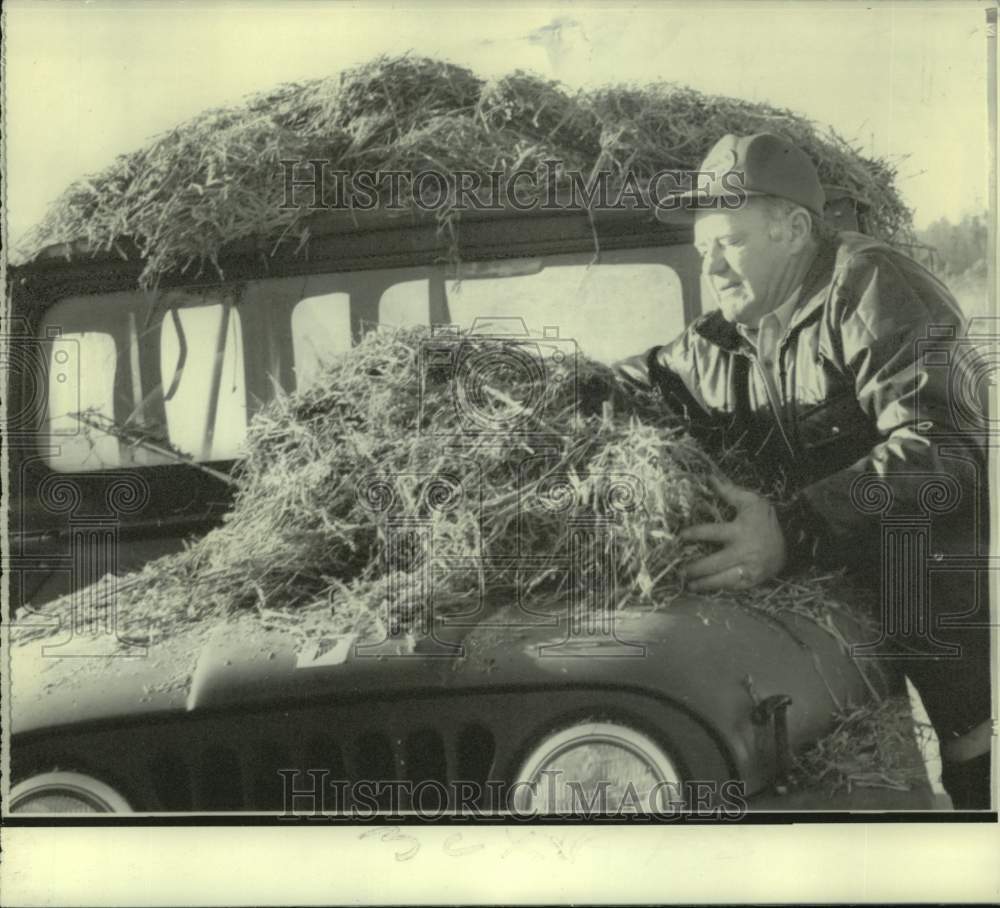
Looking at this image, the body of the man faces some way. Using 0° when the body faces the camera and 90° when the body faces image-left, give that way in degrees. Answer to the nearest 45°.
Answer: approximately 45°

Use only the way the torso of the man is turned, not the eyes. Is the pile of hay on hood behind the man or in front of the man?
in front

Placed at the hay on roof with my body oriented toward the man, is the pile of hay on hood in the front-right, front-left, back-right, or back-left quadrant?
front-right
